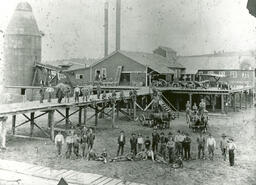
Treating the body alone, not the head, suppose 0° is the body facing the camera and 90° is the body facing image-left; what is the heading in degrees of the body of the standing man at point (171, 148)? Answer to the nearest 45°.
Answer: approximately 0°

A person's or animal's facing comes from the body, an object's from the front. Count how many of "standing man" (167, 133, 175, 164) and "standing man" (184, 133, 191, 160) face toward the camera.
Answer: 2

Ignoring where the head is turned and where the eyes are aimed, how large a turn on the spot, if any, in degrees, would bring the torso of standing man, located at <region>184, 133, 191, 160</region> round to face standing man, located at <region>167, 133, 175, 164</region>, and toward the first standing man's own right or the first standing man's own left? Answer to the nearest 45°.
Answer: approximately 45° to the first standing man's own right

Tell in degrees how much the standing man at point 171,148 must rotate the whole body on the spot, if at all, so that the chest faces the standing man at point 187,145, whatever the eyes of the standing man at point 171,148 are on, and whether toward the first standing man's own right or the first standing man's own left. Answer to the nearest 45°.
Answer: approximately 135° to the first standing man's own left

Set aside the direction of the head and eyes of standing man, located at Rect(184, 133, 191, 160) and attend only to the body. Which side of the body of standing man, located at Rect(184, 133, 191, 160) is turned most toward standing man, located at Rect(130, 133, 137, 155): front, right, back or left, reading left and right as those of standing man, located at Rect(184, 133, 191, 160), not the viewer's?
right

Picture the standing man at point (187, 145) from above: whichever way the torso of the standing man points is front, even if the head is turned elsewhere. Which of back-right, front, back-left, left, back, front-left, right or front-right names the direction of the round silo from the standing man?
back-right
